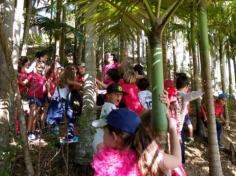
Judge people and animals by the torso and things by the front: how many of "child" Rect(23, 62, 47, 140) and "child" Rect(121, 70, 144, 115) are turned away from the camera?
1

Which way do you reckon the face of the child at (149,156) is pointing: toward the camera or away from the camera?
away from the camera

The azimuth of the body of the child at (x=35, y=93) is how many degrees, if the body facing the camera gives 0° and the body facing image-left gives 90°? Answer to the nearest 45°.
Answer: approximately 0°

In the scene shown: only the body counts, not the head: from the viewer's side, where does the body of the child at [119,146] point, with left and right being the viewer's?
facing away from the viewer and to the left of the viewer

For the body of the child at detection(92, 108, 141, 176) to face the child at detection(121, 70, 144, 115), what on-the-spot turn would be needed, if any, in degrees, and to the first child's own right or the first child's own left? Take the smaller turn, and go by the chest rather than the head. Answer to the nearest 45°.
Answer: approximately 45° to the first child's own right

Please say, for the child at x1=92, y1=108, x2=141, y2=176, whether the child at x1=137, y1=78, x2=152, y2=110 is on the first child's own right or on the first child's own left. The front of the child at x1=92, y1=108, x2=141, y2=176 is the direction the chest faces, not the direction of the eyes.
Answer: on the first child's own right

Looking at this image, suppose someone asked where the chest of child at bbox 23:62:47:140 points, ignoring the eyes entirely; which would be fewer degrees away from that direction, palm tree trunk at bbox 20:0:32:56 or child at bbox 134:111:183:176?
the child
